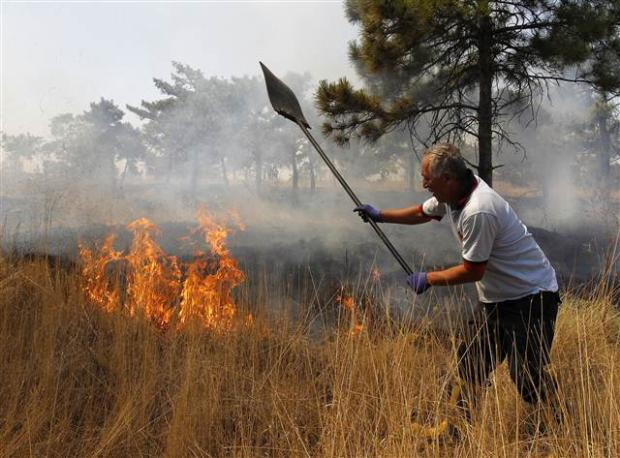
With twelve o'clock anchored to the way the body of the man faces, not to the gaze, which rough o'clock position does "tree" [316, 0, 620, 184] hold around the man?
The tree is roughly at 3 o'clock from the man.

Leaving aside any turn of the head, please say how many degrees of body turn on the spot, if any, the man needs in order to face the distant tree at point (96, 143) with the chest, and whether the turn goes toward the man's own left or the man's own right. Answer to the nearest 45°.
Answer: approximately 45° to the man's own right

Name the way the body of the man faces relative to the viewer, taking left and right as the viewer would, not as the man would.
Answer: facing to the left of the viewer

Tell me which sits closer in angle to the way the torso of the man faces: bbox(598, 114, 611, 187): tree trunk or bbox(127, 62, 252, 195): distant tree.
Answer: the distant tree

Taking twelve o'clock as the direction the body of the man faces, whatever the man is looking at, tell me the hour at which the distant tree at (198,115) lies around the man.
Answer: The distant tree is roughly at 2 o'clock from the man.
